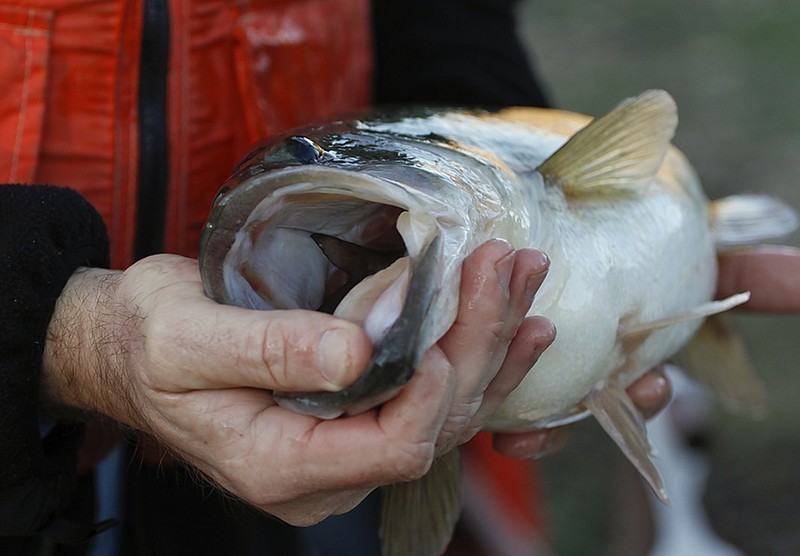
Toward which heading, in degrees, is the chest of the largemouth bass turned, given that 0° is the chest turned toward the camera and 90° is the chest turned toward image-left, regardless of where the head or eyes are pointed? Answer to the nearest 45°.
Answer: approximately 45°
